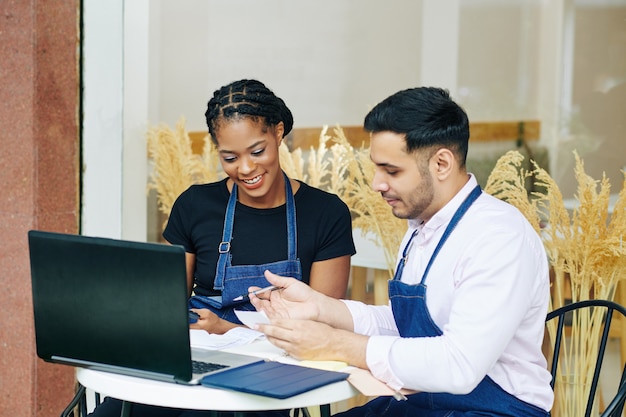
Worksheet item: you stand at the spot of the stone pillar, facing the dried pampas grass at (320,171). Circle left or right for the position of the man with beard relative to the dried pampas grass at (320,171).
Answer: right

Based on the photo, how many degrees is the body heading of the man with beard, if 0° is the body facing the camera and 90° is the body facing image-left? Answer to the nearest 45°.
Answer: approximately 90°

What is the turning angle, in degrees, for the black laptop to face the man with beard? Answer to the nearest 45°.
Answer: approximately 45° to its right

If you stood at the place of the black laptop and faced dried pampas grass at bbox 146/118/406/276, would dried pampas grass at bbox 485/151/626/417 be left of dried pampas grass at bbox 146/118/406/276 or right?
right

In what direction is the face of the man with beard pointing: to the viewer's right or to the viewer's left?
to the viewer's left

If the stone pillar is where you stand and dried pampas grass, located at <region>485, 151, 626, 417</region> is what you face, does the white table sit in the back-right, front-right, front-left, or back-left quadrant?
front-right

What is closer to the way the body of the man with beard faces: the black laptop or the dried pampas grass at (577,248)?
the black laptop

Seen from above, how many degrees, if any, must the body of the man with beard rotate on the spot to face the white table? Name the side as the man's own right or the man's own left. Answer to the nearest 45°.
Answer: approximately 45° to the man's own left

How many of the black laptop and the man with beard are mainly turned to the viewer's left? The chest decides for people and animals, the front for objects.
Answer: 1

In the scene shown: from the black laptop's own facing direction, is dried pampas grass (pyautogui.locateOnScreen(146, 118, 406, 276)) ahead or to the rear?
ahead

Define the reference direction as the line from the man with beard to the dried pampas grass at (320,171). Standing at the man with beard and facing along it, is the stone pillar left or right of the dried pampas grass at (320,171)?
left

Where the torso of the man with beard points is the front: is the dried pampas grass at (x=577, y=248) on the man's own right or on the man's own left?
on the man's own right

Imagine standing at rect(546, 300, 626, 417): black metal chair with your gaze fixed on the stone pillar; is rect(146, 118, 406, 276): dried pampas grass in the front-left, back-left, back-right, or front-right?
front-right

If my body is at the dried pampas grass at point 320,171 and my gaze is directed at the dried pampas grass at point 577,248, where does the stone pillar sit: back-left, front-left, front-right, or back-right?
back-right

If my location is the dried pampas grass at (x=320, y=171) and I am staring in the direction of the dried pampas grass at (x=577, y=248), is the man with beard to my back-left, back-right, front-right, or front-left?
front-right

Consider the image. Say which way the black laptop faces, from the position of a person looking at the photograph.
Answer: facing away from the viewer and to the right of the viewer

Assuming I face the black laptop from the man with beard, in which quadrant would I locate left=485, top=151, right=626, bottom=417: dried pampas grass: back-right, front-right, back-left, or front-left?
back-right
